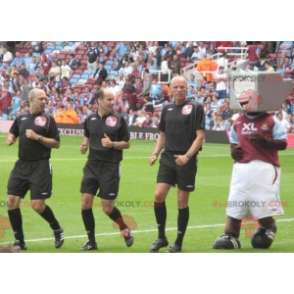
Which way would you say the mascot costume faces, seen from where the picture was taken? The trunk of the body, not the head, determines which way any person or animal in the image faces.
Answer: facing the viewer and to the left of the viewer

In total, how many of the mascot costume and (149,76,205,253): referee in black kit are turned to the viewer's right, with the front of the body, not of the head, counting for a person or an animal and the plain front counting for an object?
0

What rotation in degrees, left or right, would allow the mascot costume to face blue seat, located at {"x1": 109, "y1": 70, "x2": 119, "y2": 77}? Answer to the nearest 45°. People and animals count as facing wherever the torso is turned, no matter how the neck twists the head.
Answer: approximately 135° to its right

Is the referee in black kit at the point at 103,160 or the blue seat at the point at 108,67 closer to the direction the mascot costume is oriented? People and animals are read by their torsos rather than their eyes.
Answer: the referee in black kit

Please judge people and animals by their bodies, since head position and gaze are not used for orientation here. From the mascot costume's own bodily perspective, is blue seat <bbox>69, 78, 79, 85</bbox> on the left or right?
on its right

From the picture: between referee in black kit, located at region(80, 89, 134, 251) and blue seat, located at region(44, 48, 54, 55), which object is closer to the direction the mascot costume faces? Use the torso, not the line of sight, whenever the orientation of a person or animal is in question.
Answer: the referee in black kit

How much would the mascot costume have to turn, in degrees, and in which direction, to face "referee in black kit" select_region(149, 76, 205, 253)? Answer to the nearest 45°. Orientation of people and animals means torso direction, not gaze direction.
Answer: approximately 45° to its right

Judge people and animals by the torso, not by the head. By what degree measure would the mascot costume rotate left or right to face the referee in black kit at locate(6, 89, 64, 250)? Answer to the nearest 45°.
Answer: approximately 45° to its right

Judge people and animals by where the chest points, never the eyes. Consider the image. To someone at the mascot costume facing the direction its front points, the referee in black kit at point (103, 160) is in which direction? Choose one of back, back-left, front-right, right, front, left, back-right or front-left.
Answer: front-right

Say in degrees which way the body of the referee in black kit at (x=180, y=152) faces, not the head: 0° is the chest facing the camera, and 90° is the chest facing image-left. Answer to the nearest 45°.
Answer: approximately 45°
